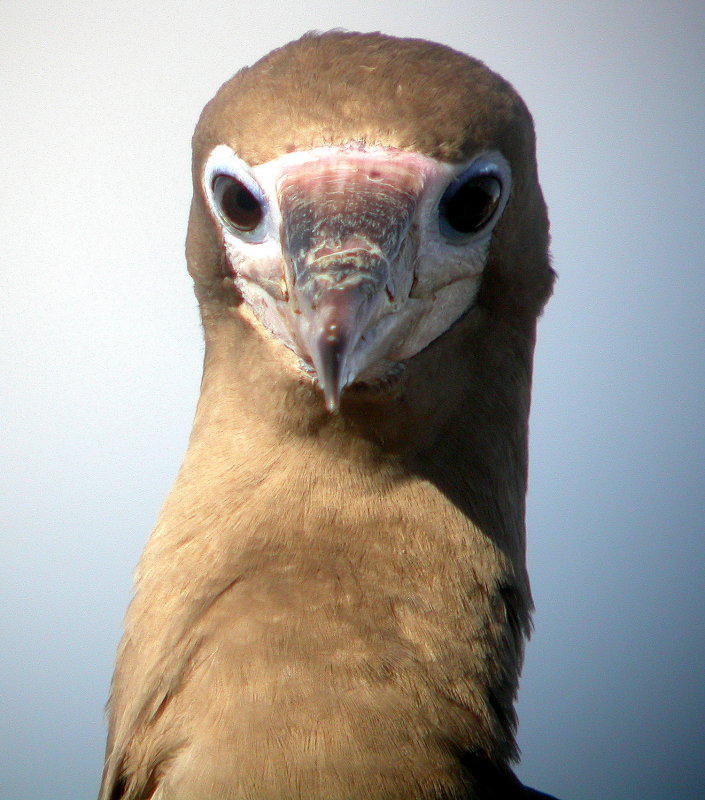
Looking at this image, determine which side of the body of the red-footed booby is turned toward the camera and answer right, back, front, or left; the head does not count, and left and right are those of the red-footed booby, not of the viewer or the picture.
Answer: front
